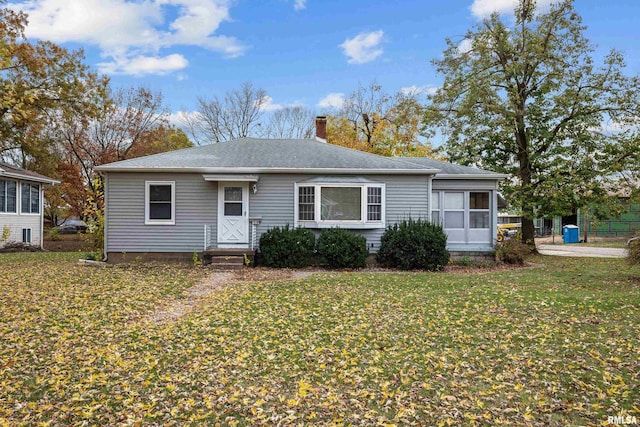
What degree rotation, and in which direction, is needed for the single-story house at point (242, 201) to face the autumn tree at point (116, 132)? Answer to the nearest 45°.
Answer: approximately 135° to its right

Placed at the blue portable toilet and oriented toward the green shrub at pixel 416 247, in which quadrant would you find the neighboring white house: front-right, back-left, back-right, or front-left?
front-right

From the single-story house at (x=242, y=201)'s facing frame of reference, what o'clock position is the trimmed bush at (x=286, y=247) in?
The trimmed bush is roughly at 10 o'clock from the single-story house.

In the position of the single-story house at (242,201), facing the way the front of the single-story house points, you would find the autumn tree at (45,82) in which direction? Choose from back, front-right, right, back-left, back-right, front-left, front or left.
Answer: back-right

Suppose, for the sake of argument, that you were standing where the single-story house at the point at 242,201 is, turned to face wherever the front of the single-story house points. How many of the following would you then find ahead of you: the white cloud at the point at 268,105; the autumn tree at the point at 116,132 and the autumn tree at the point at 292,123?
0

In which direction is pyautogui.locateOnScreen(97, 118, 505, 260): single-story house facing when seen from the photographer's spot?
facing the viewer

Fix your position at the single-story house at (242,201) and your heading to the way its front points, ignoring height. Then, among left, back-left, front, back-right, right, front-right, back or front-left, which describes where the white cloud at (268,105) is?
back

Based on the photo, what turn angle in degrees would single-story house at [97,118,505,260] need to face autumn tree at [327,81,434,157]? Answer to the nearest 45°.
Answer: approximately 180°

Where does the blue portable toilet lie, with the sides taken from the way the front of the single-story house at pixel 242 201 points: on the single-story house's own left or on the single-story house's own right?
on the single-story house's own left

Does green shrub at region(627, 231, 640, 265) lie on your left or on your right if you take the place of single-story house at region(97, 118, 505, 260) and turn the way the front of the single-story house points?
on your left

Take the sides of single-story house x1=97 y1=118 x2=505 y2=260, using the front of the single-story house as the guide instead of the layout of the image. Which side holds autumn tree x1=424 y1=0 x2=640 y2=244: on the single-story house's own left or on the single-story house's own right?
on the single-story house's own left

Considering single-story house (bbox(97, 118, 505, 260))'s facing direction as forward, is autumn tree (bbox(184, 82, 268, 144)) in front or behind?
behind
